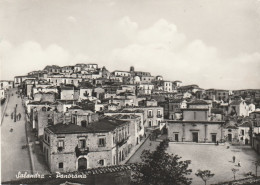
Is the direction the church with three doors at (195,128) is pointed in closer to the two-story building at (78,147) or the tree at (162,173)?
the tree

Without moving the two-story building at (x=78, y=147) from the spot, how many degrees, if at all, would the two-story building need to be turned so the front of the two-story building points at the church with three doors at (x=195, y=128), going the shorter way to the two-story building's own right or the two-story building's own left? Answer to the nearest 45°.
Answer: approximately 135° to the two-story building's own left

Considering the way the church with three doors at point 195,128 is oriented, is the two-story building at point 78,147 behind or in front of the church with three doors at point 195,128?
in front

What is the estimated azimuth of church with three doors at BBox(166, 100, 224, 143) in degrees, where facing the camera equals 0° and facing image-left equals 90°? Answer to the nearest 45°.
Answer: approximately 0°

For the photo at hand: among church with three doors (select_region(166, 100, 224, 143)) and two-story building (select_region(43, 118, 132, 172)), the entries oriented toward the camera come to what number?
2

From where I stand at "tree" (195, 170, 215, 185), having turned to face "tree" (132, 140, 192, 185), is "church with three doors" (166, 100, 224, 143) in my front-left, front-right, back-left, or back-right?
back-right

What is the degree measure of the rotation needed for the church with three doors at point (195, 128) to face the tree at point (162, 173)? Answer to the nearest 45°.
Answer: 0° — it already faces it

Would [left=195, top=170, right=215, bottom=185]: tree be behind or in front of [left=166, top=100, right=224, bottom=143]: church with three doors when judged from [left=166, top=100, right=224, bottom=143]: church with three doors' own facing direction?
in front
